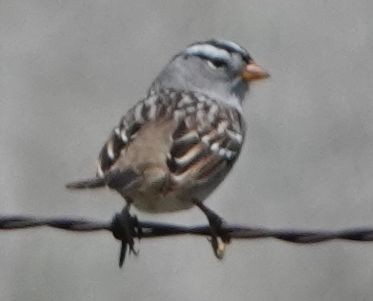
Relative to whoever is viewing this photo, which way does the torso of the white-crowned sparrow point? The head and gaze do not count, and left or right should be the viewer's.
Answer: facing away from the viewer and to the right of the viewer
